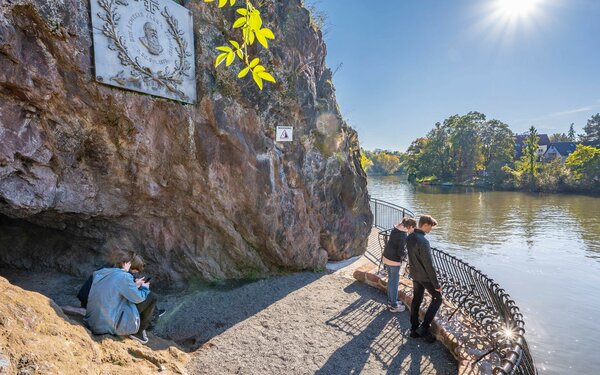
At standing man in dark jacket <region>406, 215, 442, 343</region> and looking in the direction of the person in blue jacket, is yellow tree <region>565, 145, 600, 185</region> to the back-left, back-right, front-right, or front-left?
back-right

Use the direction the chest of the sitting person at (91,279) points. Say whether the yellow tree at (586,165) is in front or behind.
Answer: in front

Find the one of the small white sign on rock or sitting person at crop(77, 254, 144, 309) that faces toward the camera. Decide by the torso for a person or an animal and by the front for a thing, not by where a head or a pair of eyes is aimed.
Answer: the small white sign on rock

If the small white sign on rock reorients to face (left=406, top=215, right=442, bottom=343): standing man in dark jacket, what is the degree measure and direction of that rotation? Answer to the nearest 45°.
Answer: approximately 45° to its left

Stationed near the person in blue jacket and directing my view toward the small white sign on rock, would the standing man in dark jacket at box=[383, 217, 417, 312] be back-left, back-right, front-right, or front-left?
front-right

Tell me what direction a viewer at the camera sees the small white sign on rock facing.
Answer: facing the viewer

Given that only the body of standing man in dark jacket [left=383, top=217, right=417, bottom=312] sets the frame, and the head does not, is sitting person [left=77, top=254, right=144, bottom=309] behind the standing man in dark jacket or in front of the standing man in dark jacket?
behind
